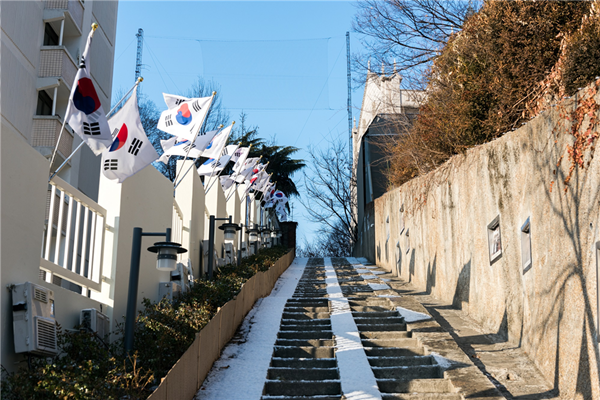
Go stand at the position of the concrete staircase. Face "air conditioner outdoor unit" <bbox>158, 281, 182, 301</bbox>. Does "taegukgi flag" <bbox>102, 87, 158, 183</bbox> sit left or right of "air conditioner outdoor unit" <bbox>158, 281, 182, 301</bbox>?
left

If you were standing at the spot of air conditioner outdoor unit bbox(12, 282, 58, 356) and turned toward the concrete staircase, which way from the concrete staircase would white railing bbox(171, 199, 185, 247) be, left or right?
left

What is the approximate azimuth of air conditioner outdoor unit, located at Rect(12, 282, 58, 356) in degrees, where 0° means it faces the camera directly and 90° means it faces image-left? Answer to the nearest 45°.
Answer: approximately 315°

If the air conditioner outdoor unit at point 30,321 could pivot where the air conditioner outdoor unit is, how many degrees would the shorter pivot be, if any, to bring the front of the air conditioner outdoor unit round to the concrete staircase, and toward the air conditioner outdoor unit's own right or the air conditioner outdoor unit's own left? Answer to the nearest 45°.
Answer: approximately 45° to the air conditioner outdoor unit's own left

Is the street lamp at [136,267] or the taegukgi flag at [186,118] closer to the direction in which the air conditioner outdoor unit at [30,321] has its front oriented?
the street lamp

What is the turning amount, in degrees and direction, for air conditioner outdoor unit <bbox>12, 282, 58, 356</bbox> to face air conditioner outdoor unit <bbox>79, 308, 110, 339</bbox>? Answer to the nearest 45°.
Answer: approximately 90° to its left

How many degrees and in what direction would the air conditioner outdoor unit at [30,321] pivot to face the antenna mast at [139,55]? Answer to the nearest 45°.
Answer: approximately 135° to its left

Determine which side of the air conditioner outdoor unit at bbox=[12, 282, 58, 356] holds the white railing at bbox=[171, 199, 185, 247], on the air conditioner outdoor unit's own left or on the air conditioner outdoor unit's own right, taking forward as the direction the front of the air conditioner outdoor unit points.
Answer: on the air conditioner outdoor unit's own left
